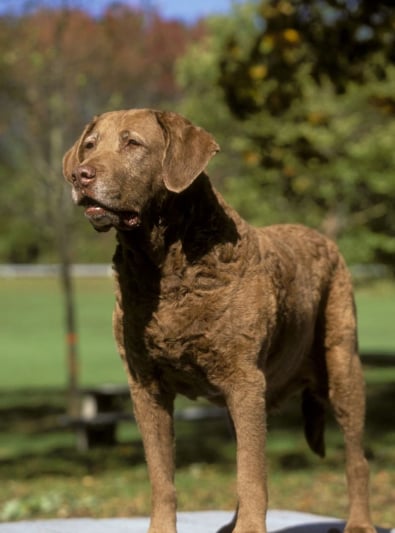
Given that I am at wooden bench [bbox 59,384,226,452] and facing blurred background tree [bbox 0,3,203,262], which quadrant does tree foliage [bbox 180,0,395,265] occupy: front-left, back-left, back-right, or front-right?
front-right

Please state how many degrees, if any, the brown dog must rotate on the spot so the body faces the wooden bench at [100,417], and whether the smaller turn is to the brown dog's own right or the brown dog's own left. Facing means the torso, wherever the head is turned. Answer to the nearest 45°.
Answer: approximately 135° to the brown dog's own right

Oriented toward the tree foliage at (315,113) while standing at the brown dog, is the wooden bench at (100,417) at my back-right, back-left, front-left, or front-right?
front-left

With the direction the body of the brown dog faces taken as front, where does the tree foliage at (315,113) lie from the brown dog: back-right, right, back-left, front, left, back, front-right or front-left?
back-right

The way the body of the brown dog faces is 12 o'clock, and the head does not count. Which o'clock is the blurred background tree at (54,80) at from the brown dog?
The blurred background tree is roughly at 4 o'clock from the brown dog.

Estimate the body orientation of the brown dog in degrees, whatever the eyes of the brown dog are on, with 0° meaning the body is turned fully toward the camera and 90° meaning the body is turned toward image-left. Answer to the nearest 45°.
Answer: approximately 45°
